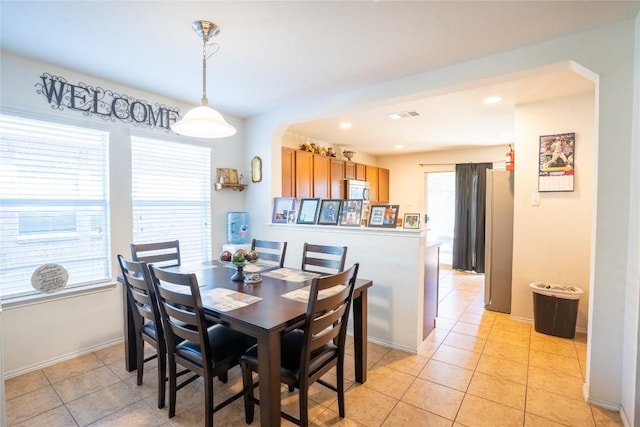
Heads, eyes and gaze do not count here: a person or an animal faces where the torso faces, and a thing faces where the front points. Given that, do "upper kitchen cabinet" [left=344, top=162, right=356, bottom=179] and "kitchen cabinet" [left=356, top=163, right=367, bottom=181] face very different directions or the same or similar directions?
same or similar directions

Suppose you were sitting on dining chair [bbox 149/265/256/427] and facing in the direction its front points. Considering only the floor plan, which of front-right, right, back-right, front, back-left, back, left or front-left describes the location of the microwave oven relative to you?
front

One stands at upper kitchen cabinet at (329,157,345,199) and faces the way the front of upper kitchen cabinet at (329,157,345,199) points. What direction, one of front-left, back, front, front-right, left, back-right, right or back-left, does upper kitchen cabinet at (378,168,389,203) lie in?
left

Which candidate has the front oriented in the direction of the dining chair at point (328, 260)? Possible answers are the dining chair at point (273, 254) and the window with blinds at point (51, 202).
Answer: the window with blinds

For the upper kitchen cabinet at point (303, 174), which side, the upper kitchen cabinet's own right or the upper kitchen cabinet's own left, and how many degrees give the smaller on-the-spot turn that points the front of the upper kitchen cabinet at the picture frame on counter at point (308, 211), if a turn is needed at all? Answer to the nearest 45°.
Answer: approximately 45° to the upper kitchen cabinet's own right

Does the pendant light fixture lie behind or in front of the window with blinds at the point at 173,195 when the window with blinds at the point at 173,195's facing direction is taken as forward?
in front

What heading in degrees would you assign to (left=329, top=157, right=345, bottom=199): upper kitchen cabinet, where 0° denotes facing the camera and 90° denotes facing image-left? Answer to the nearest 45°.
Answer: approximately 315°

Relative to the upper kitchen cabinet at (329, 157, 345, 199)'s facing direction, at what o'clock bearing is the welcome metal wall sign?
The welcome metal wall sign is roughly at 3 o'clock from the upper kitchen cabinet.

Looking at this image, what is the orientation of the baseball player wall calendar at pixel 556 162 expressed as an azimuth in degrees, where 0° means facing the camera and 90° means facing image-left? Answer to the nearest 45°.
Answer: approximately 0°

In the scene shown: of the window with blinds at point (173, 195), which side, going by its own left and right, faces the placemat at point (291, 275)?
front

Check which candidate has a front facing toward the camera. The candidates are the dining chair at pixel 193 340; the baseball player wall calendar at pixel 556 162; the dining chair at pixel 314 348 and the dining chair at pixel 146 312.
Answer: the baseball player wall calendar

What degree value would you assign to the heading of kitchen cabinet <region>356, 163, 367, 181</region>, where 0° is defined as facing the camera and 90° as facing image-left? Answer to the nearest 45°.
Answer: approximately 315°

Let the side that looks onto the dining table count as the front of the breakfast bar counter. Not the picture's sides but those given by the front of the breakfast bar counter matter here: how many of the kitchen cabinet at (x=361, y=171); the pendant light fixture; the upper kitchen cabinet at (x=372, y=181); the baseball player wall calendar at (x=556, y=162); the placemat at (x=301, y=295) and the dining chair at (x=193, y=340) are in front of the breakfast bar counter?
3

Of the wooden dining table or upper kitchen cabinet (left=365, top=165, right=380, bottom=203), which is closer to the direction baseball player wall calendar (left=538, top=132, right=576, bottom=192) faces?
the wooden dining table

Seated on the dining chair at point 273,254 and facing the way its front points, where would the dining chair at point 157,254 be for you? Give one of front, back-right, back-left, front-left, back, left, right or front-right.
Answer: front-right

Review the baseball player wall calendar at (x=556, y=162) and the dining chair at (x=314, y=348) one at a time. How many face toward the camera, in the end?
1

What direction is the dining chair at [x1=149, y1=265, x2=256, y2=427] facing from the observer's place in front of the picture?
facing away from the viewer and to the right of the viewer
